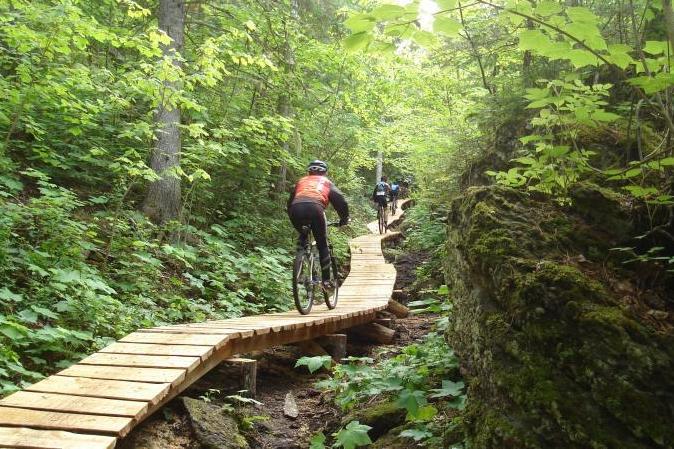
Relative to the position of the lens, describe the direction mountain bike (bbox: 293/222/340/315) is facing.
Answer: facing away from the viewer and to the right of the viewer

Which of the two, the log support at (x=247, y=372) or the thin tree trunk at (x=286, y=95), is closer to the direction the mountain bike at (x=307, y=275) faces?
the thin tree trunk

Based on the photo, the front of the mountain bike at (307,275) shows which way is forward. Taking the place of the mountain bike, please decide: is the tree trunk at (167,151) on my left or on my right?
on my left

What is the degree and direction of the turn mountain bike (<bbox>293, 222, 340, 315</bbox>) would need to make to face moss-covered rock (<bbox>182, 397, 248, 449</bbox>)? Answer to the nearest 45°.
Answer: approximately 135° to its right

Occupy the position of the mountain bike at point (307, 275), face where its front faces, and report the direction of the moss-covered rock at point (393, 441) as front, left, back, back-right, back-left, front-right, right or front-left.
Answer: back-right

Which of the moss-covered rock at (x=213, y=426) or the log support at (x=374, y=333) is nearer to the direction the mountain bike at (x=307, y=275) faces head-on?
the log support

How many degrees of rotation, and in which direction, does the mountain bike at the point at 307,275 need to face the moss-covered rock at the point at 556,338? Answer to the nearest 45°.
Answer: approximately 135° to its right
